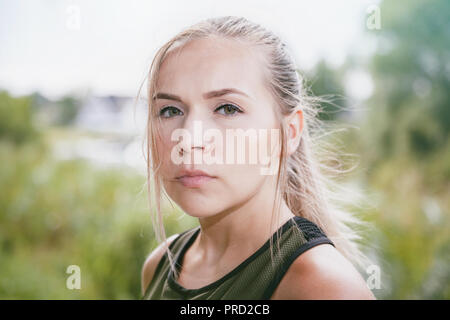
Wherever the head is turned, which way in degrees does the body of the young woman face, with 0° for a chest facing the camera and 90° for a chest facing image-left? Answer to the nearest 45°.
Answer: approximately 45°

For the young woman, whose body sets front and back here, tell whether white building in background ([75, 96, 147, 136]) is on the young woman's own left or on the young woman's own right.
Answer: on the young woman's own right

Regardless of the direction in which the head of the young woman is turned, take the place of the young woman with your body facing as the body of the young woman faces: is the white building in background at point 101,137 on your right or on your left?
on your right
